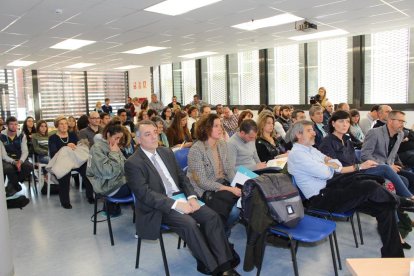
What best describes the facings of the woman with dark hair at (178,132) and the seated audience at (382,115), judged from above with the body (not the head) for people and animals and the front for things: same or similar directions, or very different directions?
same or similar directions

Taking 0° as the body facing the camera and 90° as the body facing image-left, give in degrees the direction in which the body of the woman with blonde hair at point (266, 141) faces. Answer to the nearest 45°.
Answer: approximately 315°

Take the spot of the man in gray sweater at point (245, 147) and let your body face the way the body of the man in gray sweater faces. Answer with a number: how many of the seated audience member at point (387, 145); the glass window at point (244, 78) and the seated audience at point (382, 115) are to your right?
0

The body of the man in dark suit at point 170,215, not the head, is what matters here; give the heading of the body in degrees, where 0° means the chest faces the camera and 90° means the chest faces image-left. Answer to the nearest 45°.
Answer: approximately 315°

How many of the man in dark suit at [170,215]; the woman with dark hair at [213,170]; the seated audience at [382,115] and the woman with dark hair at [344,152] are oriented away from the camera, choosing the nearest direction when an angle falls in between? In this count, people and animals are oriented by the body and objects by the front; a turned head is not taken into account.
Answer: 0

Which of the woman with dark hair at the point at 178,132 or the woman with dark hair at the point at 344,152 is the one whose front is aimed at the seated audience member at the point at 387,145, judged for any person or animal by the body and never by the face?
the woman with dark hair at the point at 178,132
